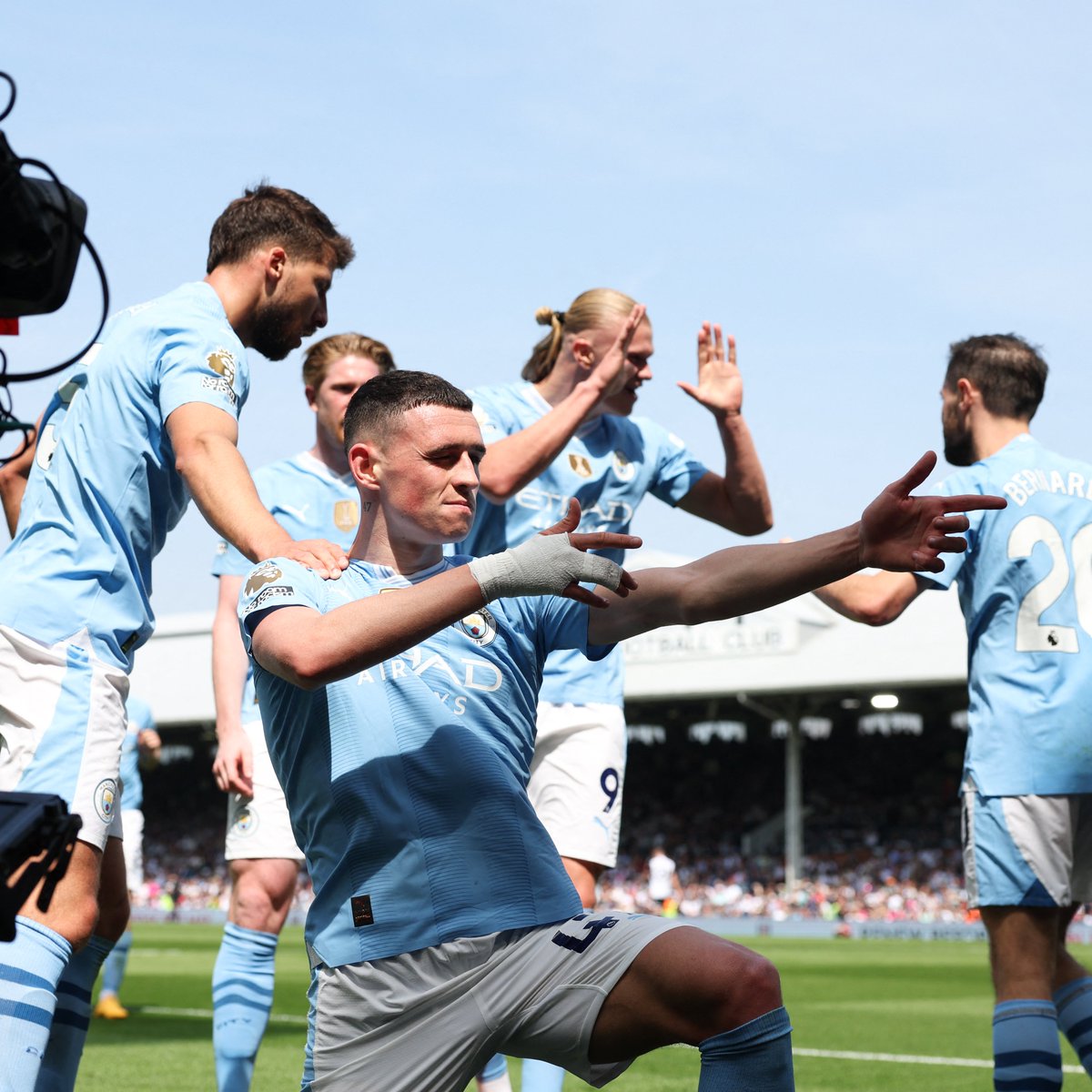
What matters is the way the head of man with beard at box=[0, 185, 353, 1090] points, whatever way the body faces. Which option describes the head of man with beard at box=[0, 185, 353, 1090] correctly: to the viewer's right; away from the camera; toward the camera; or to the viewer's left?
to the viewer's right

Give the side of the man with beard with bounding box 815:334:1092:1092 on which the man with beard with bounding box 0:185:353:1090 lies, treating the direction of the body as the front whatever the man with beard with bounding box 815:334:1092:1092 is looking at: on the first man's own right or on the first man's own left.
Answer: on the first man's own left

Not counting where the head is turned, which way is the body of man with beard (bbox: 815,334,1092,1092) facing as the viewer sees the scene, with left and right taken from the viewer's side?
facing away from the viewer and to the left of the viewer
